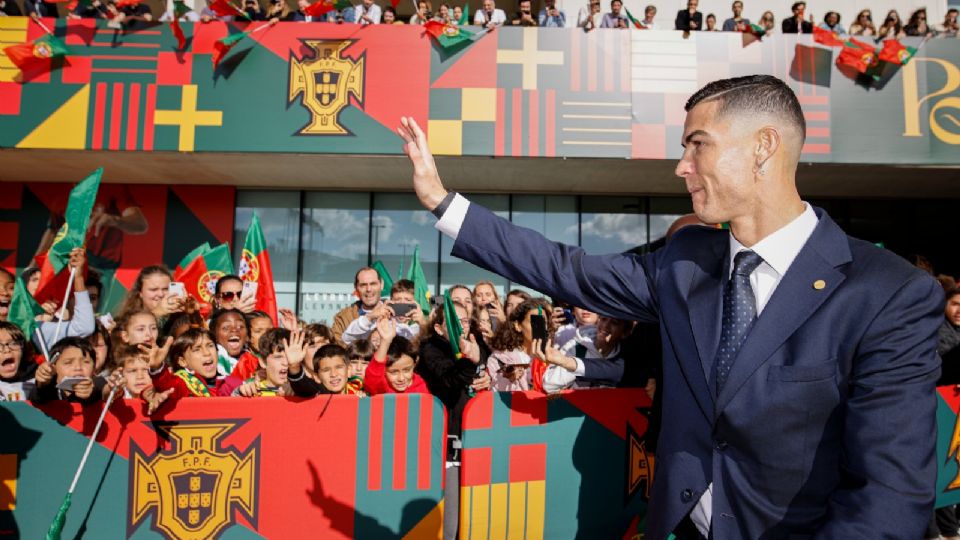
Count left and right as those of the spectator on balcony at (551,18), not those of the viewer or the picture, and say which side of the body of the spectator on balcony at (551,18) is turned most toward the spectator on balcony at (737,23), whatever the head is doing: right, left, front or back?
left

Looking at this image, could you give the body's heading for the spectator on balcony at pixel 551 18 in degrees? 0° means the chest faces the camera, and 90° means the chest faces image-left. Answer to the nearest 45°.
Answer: approximately 0°

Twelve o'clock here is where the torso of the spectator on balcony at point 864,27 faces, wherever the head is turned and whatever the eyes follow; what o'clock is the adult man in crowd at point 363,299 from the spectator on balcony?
The adult man in crowd is roughly at 1 o'clock from the spectator on balcony.

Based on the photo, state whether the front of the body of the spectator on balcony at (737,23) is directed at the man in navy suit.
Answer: yes

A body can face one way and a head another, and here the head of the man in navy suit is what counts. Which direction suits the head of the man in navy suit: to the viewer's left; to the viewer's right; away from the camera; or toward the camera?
to the viewer's left

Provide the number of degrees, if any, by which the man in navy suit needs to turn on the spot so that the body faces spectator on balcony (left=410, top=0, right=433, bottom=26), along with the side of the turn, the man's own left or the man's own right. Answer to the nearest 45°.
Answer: approximately 90° to the man's own right

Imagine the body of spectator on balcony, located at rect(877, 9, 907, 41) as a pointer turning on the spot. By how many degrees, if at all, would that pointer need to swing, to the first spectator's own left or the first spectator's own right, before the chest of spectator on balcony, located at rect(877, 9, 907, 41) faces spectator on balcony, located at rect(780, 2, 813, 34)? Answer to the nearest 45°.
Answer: approximately 45° to the first spectator's own right

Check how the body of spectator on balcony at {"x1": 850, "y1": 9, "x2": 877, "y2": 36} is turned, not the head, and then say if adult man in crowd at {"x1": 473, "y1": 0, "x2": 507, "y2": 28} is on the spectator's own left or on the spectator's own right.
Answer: on the spectator's own right

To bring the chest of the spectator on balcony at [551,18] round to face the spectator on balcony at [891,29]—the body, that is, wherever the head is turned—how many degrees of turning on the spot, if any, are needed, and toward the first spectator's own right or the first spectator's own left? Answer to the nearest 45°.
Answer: approximately 90° to the first spectator's own left
